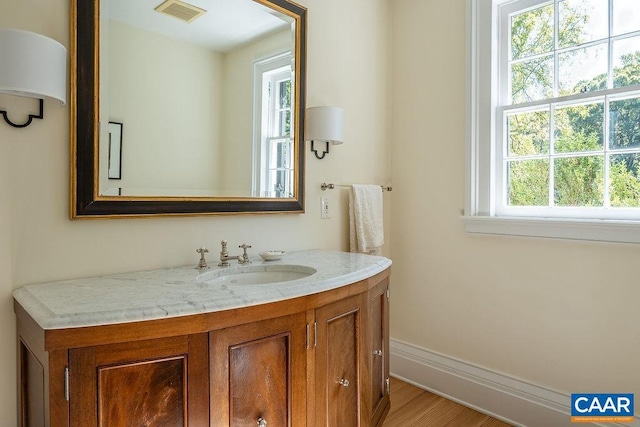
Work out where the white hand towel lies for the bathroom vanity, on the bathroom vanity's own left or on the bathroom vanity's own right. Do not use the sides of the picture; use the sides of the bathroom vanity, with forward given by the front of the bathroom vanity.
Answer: on the bathroom vanity's own left

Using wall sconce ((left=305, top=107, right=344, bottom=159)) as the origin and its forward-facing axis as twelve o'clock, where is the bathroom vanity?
The bathroom vanity is roughly at 2 o'clock from the wall sconce.

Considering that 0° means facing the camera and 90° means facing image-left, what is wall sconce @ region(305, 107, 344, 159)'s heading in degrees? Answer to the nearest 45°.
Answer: approximately 315°

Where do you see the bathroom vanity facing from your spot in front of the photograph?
facing the viewer and to the right of the viewer

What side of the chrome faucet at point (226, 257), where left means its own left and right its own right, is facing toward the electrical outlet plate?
left

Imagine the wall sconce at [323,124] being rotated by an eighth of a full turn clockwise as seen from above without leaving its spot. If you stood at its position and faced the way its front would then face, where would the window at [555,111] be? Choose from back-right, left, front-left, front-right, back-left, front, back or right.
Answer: left

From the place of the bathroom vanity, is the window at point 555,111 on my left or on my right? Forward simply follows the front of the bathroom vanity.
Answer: on my left
